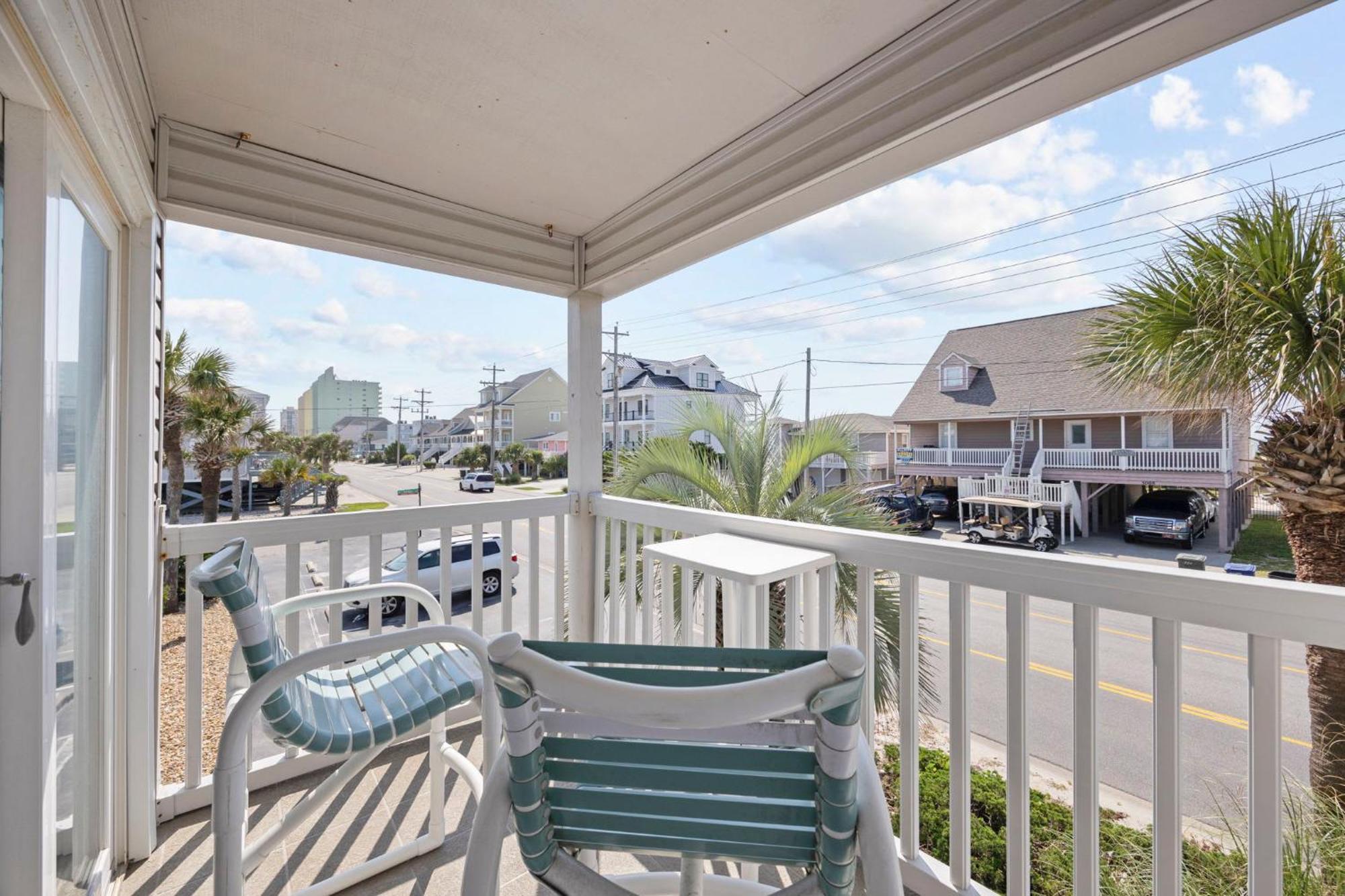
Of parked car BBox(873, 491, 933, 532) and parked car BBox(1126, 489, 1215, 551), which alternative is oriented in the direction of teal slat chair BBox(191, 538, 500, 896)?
parked car BBox(1126, 489, 1215, 551)

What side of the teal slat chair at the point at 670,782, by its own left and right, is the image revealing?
back

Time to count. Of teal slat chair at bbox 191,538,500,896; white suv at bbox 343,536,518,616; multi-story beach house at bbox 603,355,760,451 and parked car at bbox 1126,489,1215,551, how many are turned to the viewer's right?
1

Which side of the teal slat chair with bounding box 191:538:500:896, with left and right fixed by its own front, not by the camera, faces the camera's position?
right

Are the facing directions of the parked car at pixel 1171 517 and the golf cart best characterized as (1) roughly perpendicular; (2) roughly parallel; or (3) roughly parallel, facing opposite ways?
roughly perpendicular

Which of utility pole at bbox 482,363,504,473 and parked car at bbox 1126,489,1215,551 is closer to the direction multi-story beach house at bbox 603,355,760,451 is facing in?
the utility pole

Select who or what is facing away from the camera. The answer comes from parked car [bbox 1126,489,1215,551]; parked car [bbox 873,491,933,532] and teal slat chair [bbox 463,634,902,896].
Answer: the teal slat chair

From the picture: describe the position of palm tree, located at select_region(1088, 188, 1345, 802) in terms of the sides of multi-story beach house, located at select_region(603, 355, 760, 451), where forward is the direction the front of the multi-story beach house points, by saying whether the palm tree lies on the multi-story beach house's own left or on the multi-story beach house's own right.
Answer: on the multi-story beach house's own left

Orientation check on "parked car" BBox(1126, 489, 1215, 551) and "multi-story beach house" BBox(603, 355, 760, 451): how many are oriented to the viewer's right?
0

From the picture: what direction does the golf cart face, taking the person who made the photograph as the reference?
facing the viewer and to the right of the viewer

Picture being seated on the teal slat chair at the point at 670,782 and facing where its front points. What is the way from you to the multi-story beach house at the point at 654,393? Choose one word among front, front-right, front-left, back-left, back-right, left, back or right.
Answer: front

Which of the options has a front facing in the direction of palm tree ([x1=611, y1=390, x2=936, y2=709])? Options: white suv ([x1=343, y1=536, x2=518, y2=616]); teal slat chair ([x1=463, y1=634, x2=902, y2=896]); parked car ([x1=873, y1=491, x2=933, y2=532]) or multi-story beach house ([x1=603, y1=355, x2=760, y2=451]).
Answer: the teal slat chair
